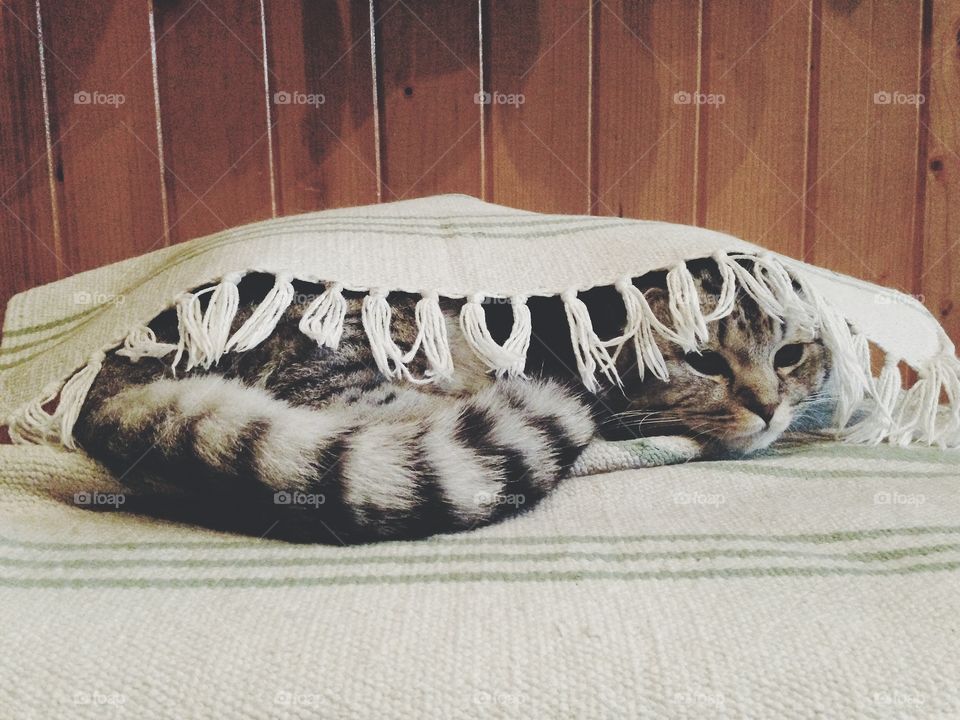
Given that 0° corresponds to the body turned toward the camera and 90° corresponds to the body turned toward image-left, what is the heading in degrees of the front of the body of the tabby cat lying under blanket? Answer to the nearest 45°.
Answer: approximately 270°
